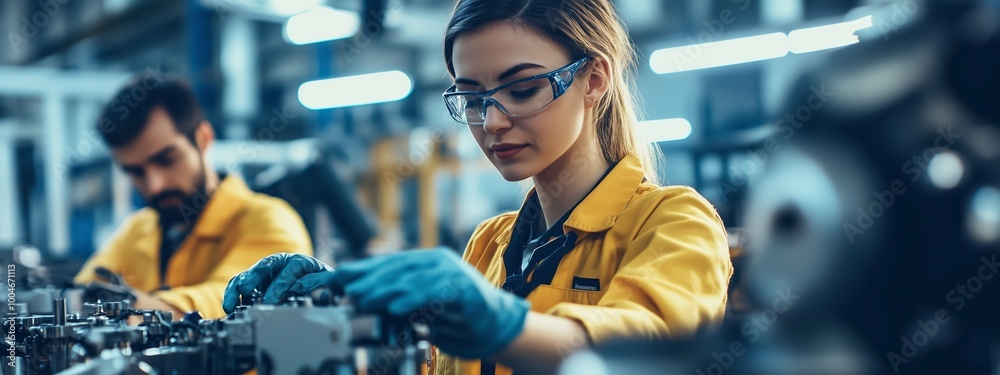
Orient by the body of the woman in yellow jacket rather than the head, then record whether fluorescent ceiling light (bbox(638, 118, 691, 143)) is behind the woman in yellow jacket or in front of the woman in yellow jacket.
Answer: behind

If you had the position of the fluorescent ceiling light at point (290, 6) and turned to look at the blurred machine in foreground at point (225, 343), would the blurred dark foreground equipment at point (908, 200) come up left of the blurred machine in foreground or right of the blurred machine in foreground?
left

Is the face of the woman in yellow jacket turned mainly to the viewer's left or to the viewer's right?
to the viewer's left

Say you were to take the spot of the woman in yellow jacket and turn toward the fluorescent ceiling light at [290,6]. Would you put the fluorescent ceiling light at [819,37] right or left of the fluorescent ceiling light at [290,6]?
right

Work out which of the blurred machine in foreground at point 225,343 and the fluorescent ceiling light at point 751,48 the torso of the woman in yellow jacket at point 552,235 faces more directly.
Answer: the blurred machine in foreground

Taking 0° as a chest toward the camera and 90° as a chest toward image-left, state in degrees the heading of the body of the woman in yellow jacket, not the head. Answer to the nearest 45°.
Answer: approximately 45°

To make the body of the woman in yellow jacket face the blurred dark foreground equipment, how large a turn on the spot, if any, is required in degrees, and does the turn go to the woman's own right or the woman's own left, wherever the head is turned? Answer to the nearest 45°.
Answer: approximately 90° to the woman's own left

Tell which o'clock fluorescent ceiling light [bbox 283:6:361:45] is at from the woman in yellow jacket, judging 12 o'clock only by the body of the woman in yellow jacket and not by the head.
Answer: The fluorescent ceiling light is roughly at 4 o'clock from the woman in yellow jacket.

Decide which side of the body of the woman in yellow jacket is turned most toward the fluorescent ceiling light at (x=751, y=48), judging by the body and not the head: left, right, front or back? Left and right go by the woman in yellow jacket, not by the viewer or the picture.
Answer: back

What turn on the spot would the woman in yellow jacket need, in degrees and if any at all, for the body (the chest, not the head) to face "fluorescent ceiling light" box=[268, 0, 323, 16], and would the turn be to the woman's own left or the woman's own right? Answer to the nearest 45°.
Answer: approximately 135° to the woman's own right
